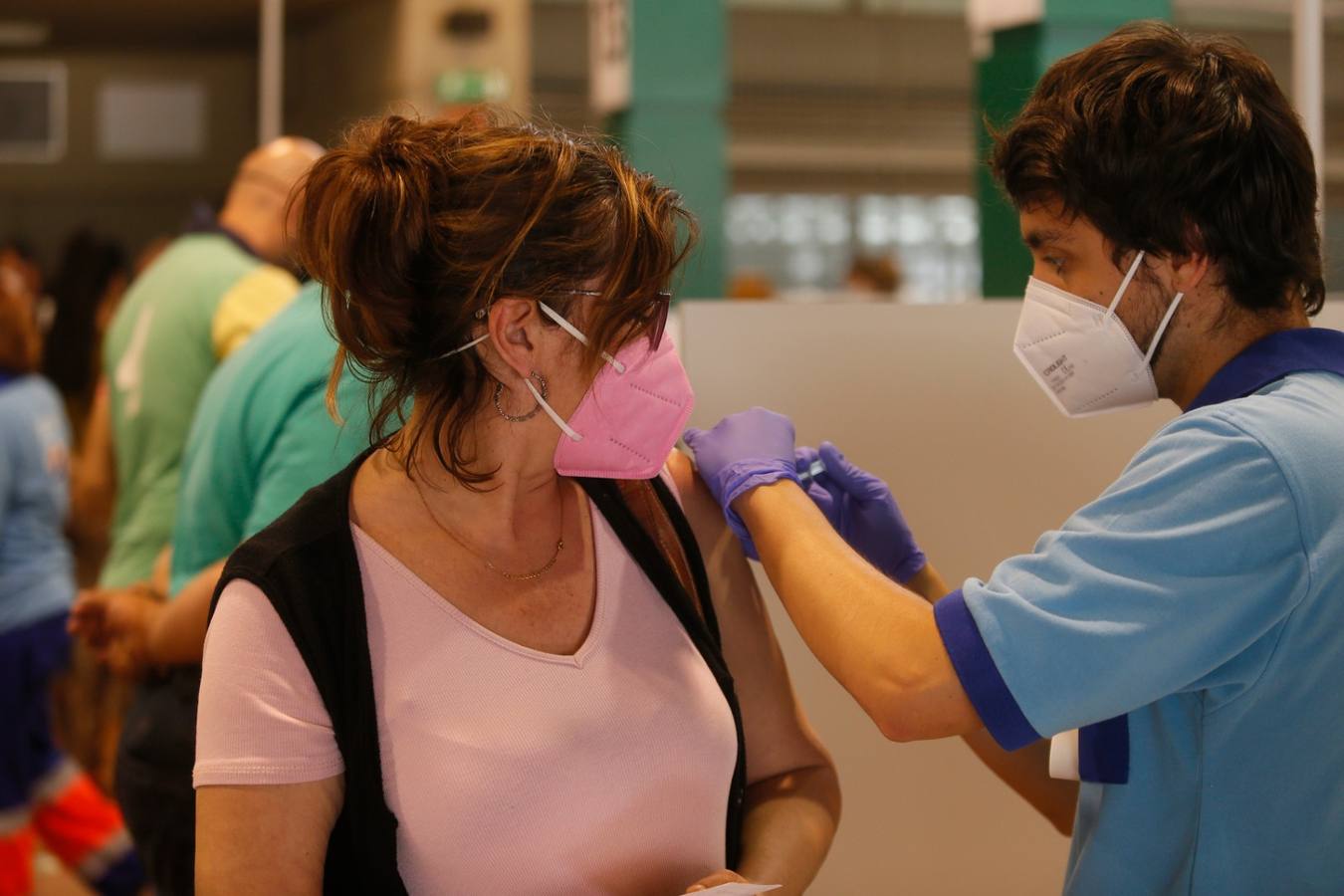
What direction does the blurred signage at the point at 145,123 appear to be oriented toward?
toward the camera

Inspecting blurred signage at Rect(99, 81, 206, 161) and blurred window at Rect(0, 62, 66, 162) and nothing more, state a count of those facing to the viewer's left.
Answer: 0

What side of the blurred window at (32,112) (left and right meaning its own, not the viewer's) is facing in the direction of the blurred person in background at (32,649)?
front

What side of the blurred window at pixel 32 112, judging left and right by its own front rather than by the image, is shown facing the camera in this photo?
front

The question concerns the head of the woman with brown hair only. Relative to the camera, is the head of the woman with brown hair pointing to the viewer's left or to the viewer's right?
to the viewer's right

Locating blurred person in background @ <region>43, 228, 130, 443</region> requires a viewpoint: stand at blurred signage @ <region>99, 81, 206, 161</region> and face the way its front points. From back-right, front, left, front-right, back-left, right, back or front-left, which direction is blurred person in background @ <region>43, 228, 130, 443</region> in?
front

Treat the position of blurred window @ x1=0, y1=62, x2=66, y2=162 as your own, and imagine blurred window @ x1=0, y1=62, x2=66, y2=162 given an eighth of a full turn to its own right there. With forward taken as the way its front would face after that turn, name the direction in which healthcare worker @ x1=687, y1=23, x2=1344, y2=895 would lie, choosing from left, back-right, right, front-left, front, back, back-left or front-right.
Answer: front-left

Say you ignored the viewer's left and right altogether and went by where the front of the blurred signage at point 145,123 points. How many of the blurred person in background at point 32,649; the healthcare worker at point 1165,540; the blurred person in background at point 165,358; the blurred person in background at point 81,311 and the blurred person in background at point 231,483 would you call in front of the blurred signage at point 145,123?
5

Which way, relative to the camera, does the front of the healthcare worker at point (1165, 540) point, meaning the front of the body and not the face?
to the viewer's left

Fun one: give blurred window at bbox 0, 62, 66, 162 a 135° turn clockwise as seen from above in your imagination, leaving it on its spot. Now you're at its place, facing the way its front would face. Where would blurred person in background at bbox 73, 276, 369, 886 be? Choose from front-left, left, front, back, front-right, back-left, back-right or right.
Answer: back-left

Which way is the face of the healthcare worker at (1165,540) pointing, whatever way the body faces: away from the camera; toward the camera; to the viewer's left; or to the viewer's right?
to the viewer's left

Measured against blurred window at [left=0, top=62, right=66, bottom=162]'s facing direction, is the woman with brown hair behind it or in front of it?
in front

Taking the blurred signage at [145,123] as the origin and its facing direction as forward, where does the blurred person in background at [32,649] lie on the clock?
The blurred person in background is roughly at 12 o'clock from the blurred signage.
